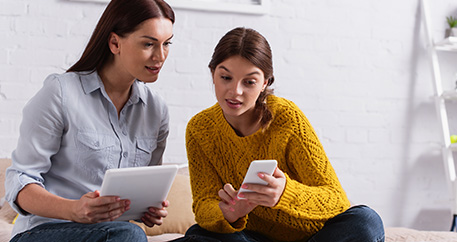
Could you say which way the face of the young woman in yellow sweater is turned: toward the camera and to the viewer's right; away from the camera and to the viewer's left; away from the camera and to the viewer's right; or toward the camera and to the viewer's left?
toward the camera and to the viewer's left

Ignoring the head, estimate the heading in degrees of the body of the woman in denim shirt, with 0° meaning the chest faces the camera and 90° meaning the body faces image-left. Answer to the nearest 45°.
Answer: approximately 315°

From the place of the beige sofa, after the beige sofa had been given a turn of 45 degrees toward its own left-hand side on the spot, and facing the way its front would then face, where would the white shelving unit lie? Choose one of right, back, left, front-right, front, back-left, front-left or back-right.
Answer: left

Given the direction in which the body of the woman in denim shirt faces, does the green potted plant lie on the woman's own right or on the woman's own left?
on the woman's own left

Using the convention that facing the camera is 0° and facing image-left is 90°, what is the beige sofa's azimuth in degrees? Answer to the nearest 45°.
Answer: approximately 0°

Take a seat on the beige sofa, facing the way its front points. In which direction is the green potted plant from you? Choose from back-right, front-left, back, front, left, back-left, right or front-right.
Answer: back-left
